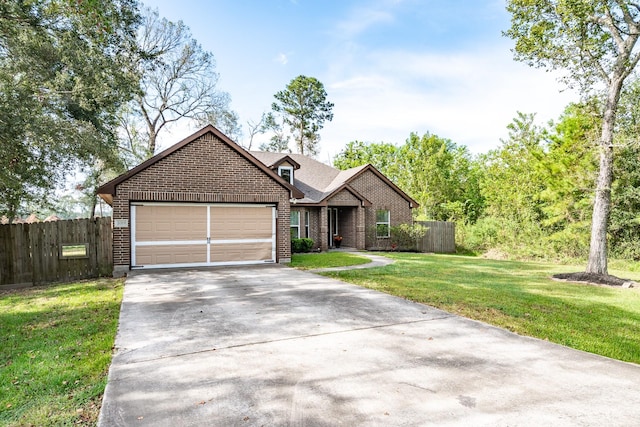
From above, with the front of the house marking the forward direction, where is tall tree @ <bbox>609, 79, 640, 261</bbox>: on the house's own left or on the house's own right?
on the house's own left

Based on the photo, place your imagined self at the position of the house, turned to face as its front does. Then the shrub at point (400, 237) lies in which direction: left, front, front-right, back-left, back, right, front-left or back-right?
back-left

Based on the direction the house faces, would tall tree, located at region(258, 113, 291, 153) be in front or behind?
behind

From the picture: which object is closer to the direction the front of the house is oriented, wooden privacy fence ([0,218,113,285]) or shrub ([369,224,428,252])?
the wooden privacy fence

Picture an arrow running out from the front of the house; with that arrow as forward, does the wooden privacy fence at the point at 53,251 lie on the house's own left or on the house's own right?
on the house's own right

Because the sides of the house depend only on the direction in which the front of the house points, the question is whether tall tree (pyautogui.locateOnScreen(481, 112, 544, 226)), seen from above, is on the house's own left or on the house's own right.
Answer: on the house's own left

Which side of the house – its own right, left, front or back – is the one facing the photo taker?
front

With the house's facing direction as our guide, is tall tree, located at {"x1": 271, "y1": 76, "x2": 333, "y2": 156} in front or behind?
behind

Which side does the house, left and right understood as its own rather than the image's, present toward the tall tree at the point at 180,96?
back
